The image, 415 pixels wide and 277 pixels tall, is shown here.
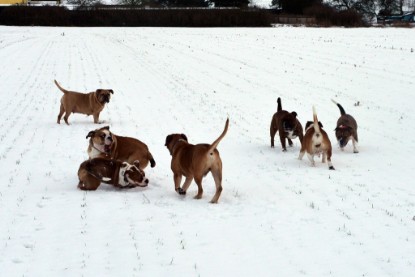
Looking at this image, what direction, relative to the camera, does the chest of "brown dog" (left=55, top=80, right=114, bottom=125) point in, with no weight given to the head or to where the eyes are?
to the viewer's right

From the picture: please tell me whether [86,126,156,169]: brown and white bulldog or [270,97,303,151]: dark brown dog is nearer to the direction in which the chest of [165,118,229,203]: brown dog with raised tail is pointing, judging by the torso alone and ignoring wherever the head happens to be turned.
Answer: the brown and white bulldog

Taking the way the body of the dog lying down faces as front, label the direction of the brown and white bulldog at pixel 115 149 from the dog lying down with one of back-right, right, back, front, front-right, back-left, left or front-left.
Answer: left

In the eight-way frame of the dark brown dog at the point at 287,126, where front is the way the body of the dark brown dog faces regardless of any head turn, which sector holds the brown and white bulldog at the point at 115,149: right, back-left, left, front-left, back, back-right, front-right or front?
right

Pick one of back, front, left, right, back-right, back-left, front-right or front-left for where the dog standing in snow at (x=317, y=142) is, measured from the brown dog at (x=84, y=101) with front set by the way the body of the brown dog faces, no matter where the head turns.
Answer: front-right

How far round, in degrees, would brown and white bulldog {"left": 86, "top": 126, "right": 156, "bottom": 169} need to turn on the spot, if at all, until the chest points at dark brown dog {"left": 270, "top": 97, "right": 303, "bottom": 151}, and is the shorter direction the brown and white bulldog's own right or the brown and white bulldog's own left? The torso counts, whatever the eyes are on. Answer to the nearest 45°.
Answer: approximately 135° to the brown and white bulldog's own right

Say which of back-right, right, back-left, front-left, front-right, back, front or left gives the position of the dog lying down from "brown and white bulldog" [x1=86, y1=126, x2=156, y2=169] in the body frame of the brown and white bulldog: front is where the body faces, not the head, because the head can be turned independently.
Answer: left

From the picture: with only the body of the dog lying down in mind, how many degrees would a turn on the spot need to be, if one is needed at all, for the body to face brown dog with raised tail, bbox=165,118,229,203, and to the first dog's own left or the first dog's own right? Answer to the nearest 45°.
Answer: approximately 45° to the first dog's own right

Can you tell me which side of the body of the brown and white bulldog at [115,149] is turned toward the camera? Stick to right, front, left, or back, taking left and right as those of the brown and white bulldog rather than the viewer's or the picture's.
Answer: left

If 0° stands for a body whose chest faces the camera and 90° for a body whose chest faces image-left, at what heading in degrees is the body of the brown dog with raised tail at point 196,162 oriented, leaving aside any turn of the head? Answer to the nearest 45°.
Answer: approximately 135°
